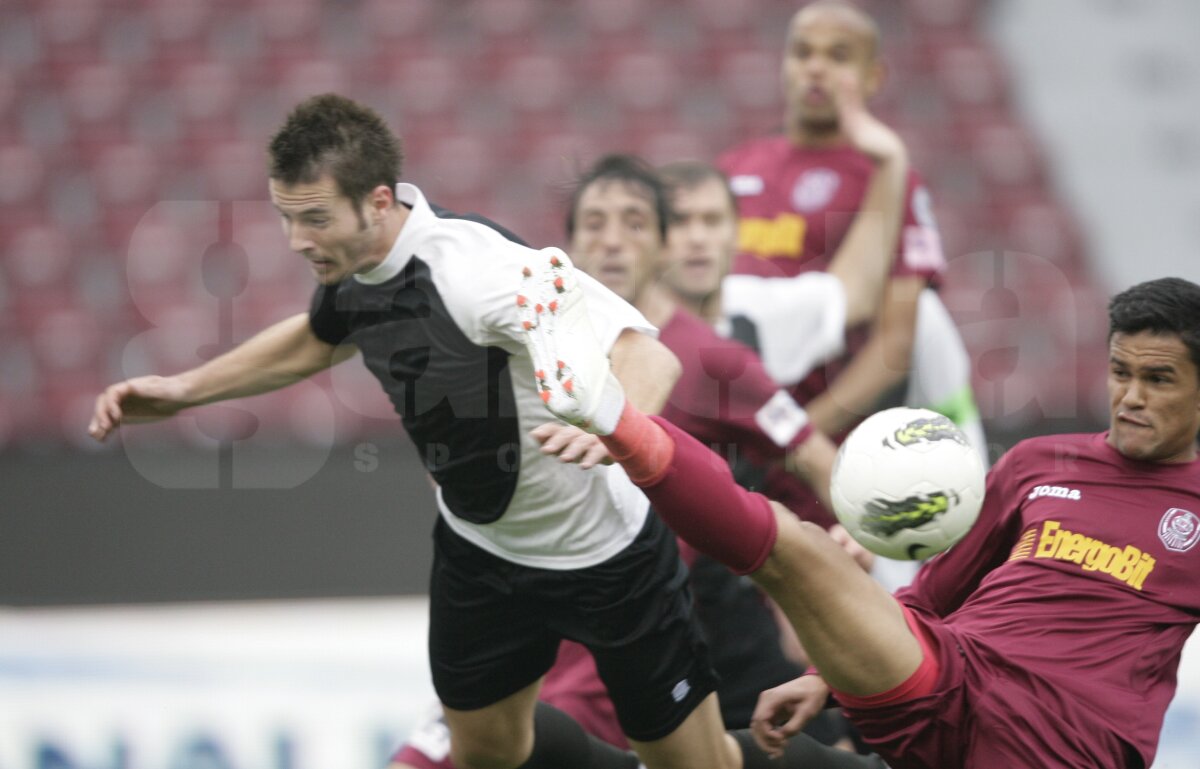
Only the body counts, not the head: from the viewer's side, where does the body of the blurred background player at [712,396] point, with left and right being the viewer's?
facing the viewer and to the left of the viewer

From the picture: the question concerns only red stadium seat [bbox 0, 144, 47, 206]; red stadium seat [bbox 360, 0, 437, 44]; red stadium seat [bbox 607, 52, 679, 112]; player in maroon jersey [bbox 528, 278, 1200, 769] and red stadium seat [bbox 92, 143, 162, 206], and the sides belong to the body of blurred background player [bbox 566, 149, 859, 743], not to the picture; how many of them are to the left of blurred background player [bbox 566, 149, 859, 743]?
1

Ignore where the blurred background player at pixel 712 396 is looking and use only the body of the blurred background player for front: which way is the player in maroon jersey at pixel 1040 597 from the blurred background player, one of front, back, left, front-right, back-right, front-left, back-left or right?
left

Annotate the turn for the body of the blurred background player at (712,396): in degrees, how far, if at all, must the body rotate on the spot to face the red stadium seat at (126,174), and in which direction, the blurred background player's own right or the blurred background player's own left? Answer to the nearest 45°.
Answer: approximately 90° to the blurred background player's own right

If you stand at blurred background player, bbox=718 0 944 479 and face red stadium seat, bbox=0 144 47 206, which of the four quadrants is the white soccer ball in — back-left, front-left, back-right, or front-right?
back-left

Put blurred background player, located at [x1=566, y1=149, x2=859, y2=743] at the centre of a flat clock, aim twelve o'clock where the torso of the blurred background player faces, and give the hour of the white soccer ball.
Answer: The white soccer ball is roughly at 10 o'clock from the blurred background player.

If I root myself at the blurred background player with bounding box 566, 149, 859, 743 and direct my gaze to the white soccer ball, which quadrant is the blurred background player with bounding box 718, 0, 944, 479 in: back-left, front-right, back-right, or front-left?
back-left

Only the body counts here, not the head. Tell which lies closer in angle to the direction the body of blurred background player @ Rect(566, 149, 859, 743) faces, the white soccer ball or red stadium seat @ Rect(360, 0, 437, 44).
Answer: the white soccer ball

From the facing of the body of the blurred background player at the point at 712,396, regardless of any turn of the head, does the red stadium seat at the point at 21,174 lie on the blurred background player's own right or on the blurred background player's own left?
on the blurred background player's own right
